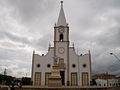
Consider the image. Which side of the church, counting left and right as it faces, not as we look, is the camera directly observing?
front
